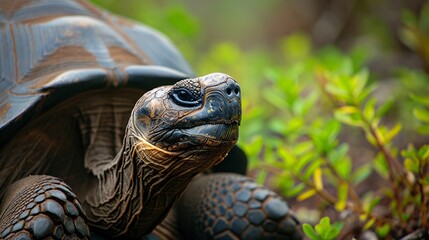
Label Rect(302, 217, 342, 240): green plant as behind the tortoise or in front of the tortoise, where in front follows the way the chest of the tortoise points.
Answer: in front

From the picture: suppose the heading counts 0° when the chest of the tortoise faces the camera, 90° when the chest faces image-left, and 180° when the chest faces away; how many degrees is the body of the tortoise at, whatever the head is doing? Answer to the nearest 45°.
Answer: approximately 315°
